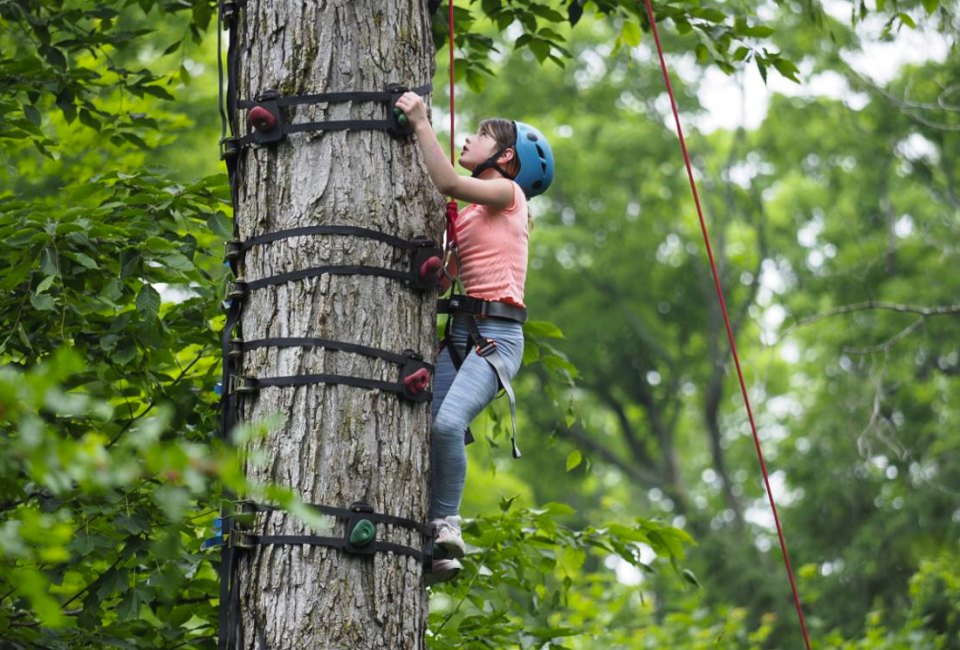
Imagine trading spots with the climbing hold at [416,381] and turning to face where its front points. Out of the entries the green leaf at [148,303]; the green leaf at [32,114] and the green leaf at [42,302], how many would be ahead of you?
0

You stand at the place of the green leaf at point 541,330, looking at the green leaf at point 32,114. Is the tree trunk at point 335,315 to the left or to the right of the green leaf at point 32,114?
left

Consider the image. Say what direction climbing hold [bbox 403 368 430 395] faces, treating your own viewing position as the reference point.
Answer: facing the viewer and to the right of the viewer

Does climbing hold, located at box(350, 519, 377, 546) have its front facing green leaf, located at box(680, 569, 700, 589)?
no

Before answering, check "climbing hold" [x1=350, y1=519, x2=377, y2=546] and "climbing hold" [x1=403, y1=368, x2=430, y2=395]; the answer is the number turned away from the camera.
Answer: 0

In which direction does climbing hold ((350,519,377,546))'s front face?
toward the camera

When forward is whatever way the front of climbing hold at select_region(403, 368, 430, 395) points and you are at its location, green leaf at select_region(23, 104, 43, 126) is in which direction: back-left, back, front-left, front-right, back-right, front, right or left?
back
